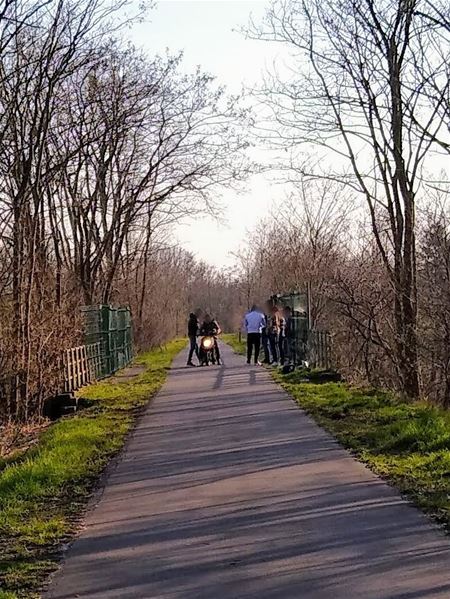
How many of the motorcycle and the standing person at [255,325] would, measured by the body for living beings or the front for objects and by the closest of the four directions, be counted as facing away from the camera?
1

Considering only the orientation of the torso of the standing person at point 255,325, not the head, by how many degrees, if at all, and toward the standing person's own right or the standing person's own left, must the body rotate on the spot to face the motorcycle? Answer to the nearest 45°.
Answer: approximately 45° to the standing person's own left

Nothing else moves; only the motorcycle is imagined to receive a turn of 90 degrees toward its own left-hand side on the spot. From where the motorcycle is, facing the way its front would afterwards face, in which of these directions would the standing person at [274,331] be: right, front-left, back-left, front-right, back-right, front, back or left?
front-right

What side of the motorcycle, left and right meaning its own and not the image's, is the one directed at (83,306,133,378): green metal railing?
right

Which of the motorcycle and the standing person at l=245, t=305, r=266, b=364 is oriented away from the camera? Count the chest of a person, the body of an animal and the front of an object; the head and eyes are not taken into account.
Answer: the standing person

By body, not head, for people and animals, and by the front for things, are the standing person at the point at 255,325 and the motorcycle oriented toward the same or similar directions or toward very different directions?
very different directions

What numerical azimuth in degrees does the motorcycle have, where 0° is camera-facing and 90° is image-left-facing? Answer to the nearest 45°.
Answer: approximately 0°

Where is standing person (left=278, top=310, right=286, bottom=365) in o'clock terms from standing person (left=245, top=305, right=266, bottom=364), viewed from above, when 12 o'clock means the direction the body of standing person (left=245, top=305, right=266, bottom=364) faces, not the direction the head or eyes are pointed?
standing person (left=278, top=310, right=286, bottom=365) is roughly at 3 o'clock from standing person (left=245, top=305, right=266, bottom=364).

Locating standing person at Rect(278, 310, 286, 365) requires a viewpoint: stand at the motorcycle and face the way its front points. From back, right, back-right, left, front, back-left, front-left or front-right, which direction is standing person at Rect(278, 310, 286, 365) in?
front-left

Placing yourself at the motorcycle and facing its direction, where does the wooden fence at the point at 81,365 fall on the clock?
The wooden fence is roughly at 1 o'clock from the motorcycle.

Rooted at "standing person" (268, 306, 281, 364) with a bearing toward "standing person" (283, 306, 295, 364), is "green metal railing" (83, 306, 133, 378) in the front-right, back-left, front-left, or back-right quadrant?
back-right

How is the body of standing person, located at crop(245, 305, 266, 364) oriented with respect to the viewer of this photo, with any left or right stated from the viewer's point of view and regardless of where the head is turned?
facing away from the viewer
